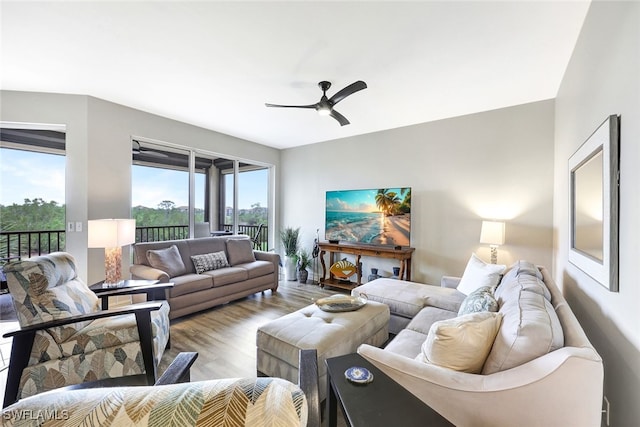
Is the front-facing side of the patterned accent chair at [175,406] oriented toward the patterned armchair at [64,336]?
no

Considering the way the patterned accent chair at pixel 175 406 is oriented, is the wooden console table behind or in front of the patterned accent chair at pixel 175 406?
in front

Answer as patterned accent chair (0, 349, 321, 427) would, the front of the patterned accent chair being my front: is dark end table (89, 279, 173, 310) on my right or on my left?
on my left

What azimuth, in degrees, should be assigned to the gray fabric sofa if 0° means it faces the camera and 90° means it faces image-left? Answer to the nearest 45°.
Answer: approximately 315°

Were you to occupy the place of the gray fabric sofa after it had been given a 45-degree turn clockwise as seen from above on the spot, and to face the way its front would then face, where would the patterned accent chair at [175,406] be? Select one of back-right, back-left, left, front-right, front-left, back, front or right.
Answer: front

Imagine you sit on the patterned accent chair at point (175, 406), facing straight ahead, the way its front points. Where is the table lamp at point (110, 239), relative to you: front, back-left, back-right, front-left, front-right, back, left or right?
front-left

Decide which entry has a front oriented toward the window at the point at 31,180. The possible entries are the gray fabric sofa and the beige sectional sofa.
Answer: the beige sectional sofa

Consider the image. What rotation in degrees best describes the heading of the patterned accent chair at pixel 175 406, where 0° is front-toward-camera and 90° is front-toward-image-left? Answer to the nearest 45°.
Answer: approximately 225°

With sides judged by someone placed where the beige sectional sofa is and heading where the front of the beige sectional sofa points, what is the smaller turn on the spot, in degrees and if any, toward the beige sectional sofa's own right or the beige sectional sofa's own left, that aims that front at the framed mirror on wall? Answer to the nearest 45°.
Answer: approximately 135° to the beige sectional sofa's own right

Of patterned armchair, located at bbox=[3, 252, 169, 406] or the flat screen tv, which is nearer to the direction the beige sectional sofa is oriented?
the patterned armchair

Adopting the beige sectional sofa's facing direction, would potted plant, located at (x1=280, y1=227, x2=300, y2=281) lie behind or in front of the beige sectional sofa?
in front

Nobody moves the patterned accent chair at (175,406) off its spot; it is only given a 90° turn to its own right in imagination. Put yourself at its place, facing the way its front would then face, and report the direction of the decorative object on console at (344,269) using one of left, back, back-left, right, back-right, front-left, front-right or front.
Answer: left

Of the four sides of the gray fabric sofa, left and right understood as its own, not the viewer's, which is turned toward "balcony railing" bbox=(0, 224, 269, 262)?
back

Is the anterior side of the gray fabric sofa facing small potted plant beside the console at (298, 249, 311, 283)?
no

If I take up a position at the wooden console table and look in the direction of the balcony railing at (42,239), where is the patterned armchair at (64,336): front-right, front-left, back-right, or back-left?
front-left

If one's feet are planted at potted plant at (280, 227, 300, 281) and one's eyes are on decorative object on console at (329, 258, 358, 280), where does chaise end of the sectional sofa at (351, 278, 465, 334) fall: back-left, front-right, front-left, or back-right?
front-right

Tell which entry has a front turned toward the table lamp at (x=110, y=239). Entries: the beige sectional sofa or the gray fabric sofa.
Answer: the beige sectional sofa

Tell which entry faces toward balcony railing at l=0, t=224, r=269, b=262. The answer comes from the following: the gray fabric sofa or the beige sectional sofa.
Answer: the beige sectional sofa

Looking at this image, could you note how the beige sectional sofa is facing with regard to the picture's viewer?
facing to the left of the viewer

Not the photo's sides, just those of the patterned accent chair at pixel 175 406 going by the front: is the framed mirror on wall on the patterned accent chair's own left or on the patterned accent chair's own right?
on the patterned accent chair's own right

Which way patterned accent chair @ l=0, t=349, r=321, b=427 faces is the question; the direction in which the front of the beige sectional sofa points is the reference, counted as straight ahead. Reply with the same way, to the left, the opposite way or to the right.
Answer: to the right

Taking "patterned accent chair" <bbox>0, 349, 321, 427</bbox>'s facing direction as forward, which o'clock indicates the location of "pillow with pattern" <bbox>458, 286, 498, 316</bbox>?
The pillow with pattern is roughly at 1 o'clock from the patterned accent chair.
